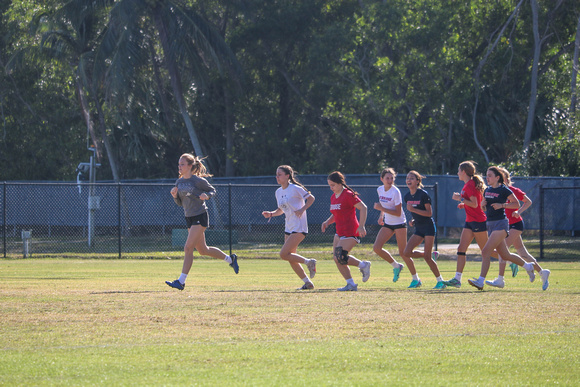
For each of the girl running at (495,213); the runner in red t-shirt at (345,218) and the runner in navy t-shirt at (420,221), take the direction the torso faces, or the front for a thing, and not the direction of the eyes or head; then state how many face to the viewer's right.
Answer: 0

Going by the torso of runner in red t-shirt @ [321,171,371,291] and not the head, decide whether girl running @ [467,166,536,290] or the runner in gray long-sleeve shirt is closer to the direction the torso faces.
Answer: the runner in gray long-sleeve shirt

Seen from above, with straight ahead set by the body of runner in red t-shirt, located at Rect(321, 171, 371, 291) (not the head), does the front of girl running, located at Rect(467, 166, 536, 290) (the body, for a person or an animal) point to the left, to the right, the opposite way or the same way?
the same way

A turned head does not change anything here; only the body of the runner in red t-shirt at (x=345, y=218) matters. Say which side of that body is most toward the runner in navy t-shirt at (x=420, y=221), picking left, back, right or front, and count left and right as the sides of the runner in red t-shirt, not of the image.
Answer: back

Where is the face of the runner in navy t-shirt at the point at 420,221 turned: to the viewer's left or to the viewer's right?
to the viewer's left

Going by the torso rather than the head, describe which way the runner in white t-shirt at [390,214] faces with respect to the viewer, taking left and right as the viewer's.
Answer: facing the viewer and to the left of the viewer

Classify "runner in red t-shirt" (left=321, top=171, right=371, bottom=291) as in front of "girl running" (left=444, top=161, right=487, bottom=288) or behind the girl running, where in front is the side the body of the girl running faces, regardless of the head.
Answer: in front

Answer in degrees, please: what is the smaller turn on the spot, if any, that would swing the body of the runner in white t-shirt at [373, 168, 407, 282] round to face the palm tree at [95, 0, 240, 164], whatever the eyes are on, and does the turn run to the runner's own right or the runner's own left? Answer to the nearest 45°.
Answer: approximately 90° to the runner's own right

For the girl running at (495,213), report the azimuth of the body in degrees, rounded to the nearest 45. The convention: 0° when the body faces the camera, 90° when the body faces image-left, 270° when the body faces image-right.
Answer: approximately 45°

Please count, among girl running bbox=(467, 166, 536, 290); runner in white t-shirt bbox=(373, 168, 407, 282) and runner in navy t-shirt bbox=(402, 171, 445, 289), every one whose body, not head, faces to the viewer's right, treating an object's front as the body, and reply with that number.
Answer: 0

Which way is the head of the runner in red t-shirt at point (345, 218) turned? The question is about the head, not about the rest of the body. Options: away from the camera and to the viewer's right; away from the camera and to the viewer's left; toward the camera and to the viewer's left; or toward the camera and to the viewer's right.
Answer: toward the camera and to the viewer's left

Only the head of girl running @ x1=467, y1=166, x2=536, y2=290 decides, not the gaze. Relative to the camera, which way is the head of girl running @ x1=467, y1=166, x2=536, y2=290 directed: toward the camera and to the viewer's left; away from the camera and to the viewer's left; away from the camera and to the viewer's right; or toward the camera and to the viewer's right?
toward the camera and to the viewer's left

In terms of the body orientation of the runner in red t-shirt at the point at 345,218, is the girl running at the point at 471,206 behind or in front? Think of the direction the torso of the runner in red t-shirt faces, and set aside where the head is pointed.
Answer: behind

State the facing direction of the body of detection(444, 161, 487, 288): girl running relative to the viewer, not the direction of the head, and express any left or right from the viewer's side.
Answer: facing to the left of the viewer

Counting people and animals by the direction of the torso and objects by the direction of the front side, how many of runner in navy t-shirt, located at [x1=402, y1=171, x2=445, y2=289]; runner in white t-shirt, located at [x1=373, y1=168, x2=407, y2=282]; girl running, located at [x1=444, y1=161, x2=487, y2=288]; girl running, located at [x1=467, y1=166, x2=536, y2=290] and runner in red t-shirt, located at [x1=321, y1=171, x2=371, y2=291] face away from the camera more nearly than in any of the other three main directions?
0
